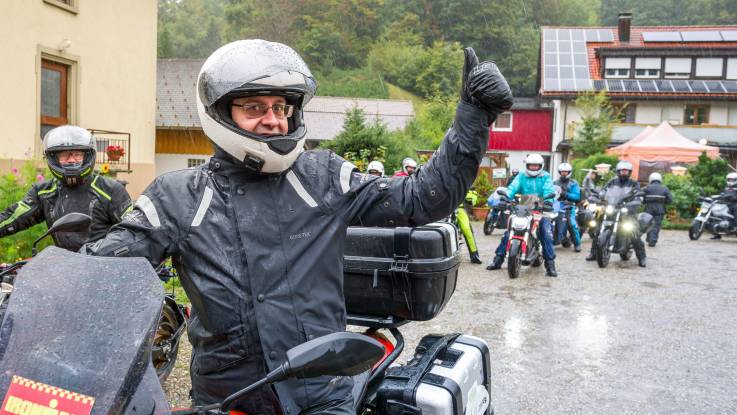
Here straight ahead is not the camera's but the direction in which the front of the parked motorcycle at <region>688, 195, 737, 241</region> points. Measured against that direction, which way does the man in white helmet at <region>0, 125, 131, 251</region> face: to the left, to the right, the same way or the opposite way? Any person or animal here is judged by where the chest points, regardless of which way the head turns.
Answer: to the left

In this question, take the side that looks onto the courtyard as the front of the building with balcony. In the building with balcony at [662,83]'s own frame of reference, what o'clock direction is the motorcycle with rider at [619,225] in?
The motorcycle with rider is roughly at 12 o'clock from the building with balcony.

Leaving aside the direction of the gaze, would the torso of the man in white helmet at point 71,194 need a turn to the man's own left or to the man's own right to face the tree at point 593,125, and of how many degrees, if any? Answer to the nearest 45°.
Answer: approximately 135° to the man's own left

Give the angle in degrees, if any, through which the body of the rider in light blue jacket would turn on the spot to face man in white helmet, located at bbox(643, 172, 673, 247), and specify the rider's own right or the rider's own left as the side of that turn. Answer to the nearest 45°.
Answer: approximately 135° to the rider's own left

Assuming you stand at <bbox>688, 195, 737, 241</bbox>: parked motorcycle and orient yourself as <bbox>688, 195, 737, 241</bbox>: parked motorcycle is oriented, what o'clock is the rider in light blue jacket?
The rider in light blue jacket is roughly at 11 o'clock from the parked motorcycle.

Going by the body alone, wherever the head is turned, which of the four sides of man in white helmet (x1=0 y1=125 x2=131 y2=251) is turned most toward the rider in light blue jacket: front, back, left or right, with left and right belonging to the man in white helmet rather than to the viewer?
left

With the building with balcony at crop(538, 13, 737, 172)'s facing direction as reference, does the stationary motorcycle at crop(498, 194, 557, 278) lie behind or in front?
in front

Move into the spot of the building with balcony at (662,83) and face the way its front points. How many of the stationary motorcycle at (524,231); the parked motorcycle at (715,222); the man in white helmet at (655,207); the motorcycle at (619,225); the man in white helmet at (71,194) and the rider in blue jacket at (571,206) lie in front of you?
6

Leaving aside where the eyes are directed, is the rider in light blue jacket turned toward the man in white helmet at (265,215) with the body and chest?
yes
